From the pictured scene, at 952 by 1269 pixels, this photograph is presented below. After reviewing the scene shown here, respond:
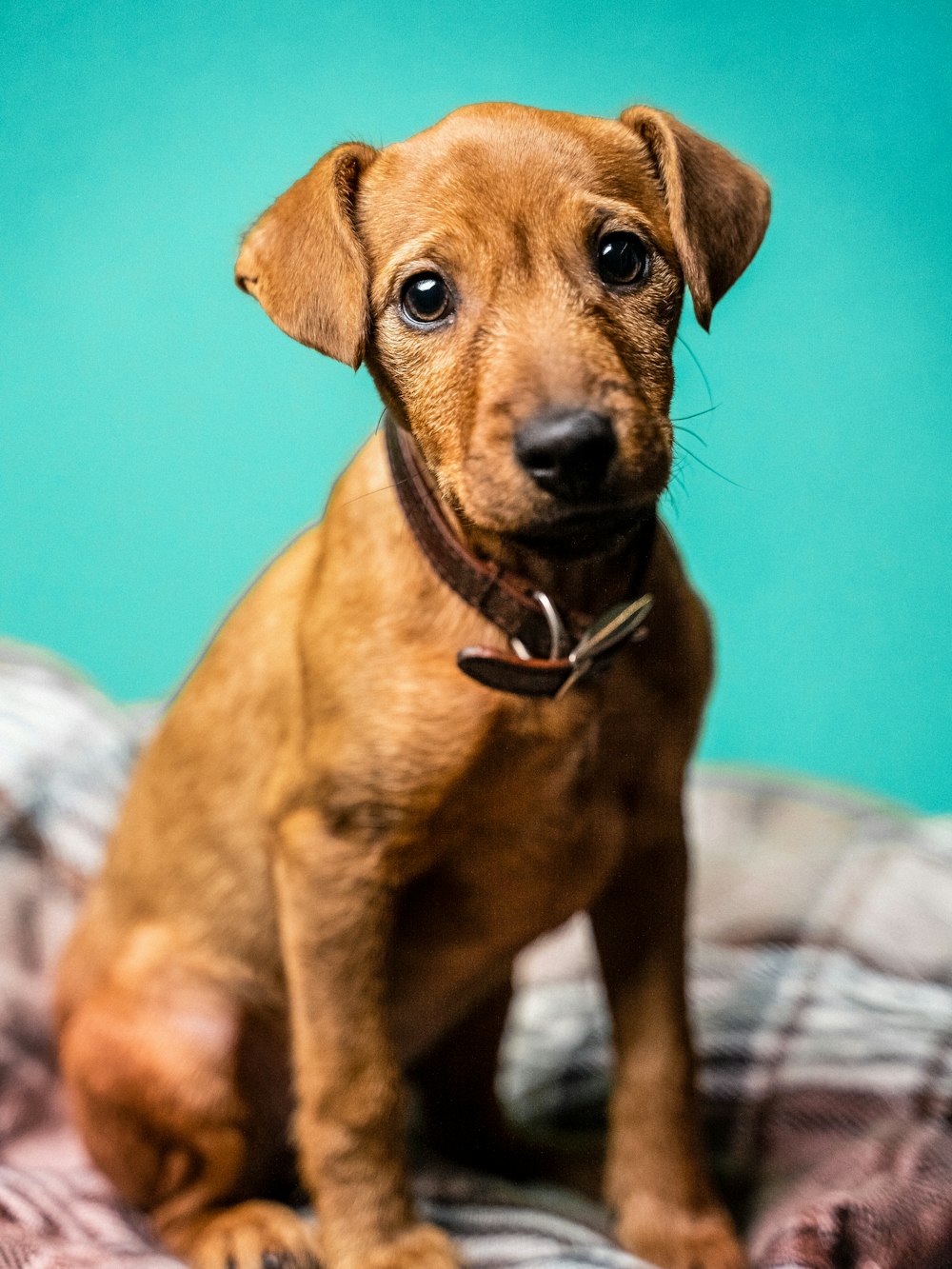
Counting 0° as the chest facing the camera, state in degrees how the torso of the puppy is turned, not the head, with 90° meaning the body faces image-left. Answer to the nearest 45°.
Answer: approximately 315°
